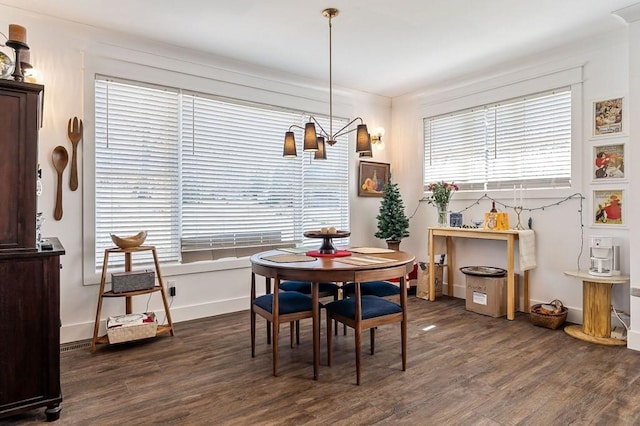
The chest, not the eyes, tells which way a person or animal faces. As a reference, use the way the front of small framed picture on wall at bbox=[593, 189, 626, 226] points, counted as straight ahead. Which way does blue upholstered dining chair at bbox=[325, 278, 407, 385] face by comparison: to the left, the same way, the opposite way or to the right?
to the right

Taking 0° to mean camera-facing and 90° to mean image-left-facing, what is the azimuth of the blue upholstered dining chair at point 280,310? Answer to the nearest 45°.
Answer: approximately 225°

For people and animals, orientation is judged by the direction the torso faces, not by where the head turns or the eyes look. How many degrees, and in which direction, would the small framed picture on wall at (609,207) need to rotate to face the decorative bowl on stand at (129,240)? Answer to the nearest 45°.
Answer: approximately 45° to its right

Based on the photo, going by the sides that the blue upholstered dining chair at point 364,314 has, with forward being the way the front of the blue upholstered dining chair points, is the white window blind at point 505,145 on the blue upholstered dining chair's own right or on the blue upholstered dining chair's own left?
on the blue upholstered dining chair's own right

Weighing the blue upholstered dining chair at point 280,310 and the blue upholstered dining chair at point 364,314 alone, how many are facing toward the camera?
0

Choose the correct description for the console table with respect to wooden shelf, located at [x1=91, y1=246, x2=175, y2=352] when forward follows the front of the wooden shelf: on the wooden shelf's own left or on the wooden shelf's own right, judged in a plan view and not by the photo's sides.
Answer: on the wooden shelf's own left

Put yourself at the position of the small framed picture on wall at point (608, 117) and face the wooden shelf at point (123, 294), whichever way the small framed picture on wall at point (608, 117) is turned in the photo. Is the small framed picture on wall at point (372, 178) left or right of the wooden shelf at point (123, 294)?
right

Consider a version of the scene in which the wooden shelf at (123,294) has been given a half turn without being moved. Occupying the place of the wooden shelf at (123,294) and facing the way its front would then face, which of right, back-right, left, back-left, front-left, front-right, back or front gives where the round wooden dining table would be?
back-right

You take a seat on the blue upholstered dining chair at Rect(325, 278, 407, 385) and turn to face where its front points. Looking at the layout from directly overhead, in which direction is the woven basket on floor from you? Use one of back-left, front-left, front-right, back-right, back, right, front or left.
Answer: right
